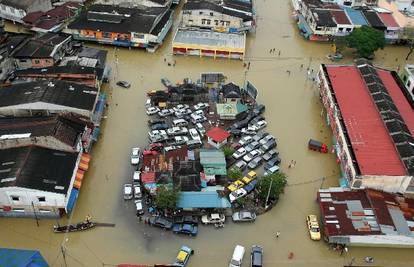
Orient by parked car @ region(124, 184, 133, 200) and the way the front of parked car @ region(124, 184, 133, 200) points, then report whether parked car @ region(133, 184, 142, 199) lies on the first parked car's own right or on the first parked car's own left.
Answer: on the first parked car's own left

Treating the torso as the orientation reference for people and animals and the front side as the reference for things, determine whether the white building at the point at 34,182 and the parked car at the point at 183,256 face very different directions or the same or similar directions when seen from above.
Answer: very different directions

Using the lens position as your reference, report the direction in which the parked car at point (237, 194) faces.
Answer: facing the viewer and to the left of the viewer

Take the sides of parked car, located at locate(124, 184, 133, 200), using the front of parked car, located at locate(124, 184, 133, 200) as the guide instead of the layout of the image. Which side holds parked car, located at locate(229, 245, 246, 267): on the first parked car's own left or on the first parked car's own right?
on the first parked car's own left

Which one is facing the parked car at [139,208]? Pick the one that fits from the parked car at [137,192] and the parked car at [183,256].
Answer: the parked car at [137,192]

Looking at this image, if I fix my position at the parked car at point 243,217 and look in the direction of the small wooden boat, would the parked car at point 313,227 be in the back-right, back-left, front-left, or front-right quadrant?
back-left
